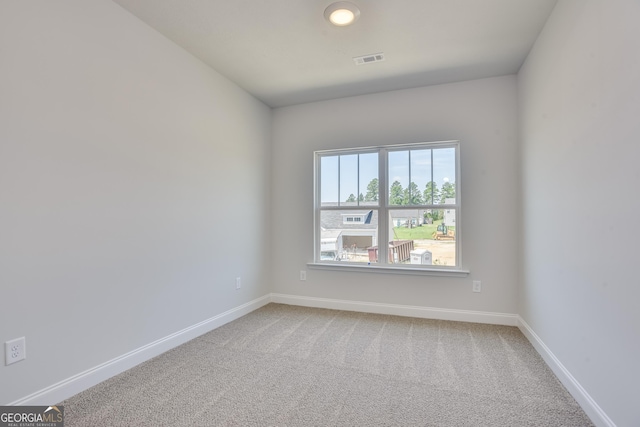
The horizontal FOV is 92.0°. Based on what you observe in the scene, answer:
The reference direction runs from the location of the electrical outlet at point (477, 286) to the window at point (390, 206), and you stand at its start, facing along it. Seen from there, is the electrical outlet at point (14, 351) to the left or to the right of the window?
left

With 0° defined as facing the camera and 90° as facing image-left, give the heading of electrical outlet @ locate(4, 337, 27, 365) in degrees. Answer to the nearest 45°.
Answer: approximately 315°

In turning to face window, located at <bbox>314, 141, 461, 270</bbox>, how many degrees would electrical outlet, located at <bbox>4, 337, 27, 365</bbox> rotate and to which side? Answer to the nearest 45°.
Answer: approximately 45° to its left

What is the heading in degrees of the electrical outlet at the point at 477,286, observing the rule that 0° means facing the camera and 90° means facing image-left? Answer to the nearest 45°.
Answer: approximately 0°

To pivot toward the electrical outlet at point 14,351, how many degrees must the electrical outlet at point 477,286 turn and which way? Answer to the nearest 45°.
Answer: approximately 45° to its right

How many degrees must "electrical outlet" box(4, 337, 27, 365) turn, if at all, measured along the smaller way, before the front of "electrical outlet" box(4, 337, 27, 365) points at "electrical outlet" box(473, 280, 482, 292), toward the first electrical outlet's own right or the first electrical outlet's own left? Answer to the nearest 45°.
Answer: approximately 45° to the first electrical outlet's own left
